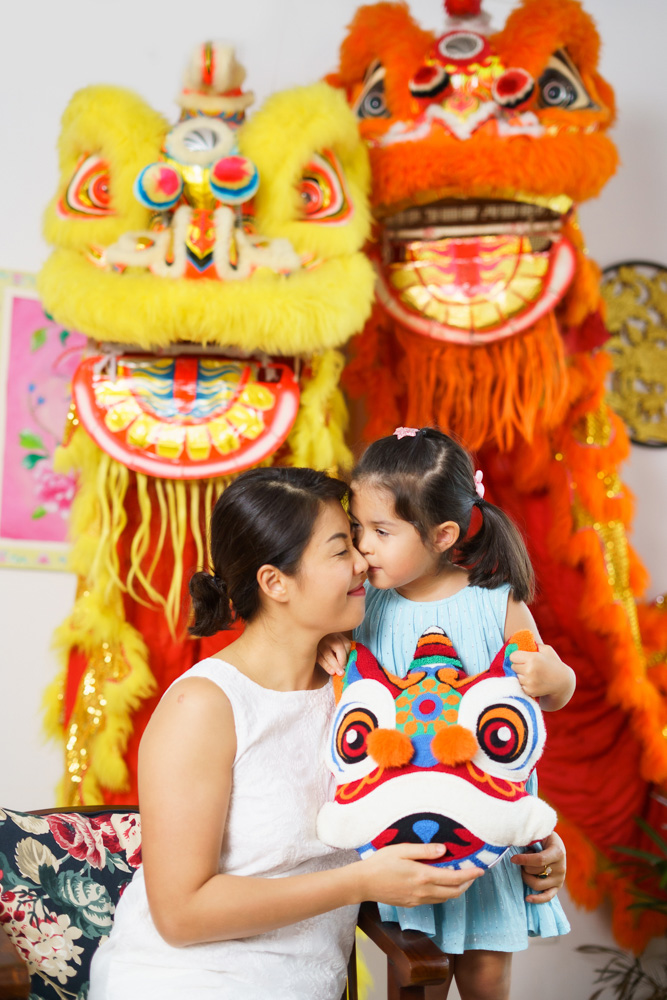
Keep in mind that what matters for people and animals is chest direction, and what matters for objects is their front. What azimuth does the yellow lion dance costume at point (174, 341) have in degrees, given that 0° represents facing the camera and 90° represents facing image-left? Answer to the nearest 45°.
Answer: approximately 0°

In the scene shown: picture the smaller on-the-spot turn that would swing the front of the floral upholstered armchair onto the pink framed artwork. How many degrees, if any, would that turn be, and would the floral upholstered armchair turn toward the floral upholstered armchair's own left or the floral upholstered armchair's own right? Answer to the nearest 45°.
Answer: approximately 135° to the floral upholstered armchair's own left

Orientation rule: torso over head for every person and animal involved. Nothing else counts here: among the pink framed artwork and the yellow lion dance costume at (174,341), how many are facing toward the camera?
2

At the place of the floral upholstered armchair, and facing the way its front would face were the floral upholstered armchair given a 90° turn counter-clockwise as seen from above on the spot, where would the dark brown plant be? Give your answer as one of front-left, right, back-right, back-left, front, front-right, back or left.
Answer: front

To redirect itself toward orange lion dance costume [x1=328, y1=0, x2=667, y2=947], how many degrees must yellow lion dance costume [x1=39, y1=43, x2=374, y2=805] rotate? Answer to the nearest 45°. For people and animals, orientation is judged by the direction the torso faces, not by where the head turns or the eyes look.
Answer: approximately 90° to its left

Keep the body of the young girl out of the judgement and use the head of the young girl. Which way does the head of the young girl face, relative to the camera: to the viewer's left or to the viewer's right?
to the viewer's left

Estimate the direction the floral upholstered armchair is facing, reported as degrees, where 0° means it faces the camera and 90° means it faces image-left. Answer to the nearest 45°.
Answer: approximately 315°

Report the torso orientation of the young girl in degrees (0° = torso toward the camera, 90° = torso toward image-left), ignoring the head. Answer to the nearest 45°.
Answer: approximately 45°

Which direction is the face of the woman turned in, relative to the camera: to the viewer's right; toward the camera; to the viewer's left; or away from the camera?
to the viewer's right
